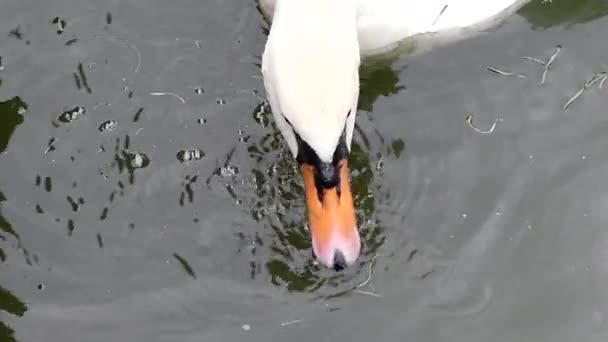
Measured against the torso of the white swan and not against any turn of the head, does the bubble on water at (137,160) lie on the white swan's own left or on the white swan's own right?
on the white swan's own right

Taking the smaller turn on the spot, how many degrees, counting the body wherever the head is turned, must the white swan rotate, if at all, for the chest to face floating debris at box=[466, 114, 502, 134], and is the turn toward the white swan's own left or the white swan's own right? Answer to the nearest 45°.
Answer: approximately 135° to the white swan's own left

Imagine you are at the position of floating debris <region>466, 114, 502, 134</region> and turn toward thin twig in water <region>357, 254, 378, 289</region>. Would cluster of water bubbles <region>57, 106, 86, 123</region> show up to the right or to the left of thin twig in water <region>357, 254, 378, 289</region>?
right

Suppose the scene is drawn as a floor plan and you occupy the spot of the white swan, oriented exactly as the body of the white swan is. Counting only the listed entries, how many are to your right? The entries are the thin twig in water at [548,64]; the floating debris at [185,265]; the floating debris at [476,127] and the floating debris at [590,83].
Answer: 1

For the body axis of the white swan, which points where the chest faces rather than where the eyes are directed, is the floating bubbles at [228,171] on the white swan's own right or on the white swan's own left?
on the white swan's own right

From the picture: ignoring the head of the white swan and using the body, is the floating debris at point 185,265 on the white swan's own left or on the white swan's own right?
on the white swan's own right

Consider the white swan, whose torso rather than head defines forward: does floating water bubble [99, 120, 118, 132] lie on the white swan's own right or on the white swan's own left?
on the white swan's own right

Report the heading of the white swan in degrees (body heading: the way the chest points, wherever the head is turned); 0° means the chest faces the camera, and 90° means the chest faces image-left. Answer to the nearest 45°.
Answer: approximately 0°
